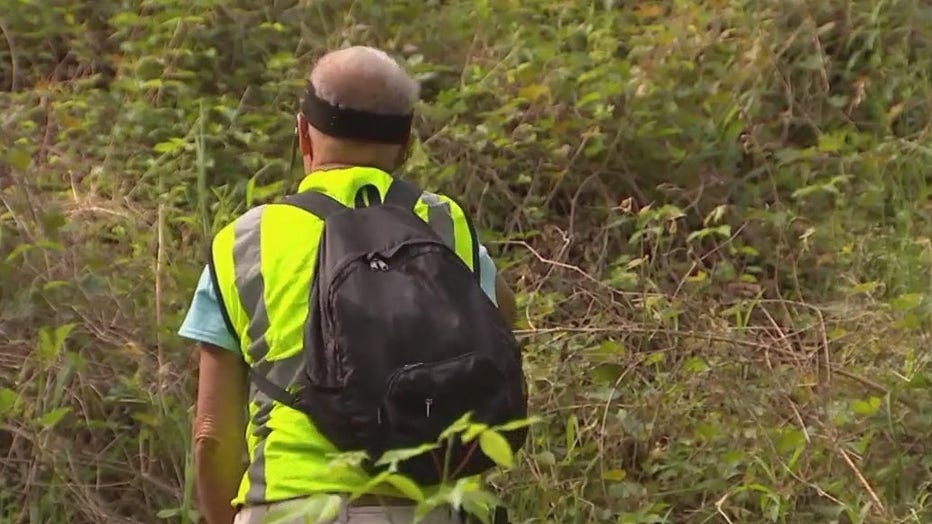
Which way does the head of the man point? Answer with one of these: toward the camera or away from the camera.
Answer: away from the camera

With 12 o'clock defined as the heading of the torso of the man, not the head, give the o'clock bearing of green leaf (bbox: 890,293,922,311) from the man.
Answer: The green leaf is roughly at 2 o'clock from the man.

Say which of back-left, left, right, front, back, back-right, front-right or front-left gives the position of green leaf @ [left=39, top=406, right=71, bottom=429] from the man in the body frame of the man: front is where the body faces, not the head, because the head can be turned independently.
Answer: front-left

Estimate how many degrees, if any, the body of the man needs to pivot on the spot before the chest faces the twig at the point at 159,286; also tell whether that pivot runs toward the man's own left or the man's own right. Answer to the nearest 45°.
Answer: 0° — they already face it

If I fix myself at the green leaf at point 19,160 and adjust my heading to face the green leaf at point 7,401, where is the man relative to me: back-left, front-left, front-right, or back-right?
front-left

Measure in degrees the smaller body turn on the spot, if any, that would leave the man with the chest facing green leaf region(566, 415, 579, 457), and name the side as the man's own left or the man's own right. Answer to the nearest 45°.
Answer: approximately 45° to the man's own right

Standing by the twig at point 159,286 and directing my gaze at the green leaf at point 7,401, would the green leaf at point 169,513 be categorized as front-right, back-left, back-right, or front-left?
front-left

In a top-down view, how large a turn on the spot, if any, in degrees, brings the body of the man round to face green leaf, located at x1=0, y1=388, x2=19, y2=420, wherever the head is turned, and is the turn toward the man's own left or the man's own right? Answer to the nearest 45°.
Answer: approximately 45° to the man's own left

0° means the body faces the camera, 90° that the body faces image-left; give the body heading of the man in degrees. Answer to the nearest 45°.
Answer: approximately 180°

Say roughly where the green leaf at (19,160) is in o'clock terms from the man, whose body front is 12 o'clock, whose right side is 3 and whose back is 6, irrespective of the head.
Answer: The green leaf is roughly at 11 o'clock from the man.

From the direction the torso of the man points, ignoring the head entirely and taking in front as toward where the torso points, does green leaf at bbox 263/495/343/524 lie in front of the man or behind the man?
behind

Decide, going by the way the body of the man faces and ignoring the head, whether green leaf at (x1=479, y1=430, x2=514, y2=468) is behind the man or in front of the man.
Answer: behind
